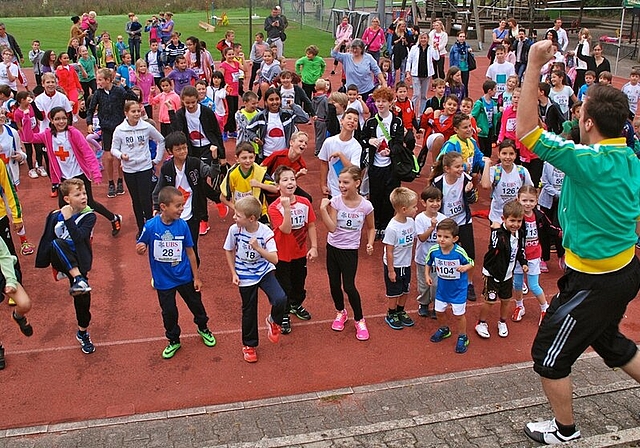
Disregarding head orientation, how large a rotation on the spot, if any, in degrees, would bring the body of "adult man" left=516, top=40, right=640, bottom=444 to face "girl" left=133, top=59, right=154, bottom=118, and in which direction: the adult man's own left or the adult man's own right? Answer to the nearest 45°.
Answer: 0° — they already face them

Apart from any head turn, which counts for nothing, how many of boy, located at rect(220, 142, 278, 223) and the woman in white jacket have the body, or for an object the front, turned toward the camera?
2

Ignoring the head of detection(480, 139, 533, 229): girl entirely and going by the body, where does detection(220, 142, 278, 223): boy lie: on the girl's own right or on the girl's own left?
on the girl's own right

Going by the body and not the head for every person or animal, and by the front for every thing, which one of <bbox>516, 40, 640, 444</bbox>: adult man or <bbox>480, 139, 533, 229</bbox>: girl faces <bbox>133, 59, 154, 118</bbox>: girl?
the adult man

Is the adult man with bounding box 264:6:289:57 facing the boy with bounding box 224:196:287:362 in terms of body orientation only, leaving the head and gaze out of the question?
yes

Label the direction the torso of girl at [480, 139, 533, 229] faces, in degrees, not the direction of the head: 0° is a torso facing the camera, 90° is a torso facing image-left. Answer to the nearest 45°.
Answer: approximately 0°

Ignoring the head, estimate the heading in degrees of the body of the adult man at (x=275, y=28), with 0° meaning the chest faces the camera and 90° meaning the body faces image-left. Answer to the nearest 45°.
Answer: approximately 0°

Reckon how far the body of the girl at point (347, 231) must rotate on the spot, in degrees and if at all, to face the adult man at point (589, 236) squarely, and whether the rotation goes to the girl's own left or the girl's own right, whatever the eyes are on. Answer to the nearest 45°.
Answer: approximately 45° to the girl's own left

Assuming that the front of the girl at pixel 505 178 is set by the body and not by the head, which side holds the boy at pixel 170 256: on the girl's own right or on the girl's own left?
on the girl's own right

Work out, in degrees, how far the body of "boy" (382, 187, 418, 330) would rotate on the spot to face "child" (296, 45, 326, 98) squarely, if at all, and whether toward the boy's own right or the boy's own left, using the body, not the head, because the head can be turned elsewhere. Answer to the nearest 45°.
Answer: approximately 135° to the boy's own left

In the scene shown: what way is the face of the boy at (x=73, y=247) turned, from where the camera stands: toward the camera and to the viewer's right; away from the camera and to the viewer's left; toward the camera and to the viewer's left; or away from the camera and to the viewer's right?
toward the camera and to the viewer's right

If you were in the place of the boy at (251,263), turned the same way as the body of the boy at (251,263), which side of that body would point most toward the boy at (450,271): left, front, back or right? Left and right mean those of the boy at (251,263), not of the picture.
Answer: left

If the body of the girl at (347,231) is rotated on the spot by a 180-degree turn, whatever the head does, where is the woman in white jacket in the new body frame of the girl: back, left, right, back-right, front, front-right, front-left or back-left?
front
